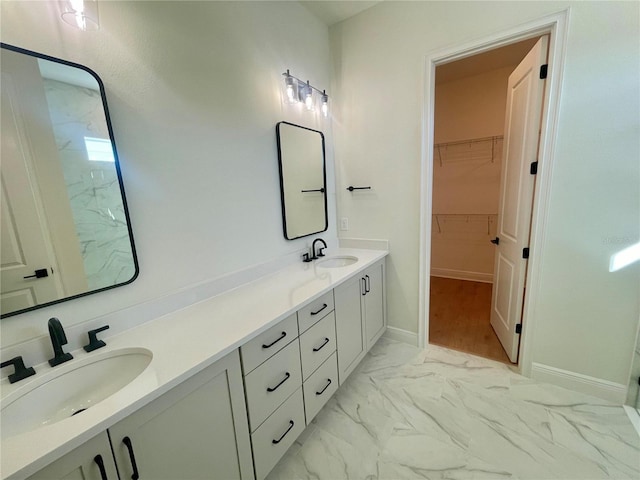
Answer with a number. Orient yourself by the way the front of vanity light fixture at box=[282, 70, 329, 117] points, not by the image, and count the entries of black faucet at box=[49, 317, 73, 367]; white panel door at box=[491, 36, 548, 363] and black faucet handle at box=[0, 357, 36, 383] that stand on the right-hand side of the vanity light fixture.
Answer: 2

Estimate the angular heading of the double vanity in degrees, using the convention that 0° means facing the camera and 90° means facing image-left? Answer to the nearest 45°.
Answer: approximately 315°

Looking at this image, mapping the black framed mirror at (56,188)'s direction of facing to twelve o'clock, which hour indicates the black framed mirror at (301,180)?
the black framed mirror at (301,180) is roughly at 10 o'clock from the black framed mirror at (56,188).

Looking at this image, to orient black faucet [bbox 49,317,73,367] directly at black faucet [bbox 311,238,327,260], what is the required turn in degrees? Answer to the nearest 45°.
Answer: approximately 45° to its left

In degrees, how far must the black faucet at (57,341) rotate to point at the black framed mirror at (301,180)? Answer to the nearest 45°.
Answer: approximately 45° to its left
